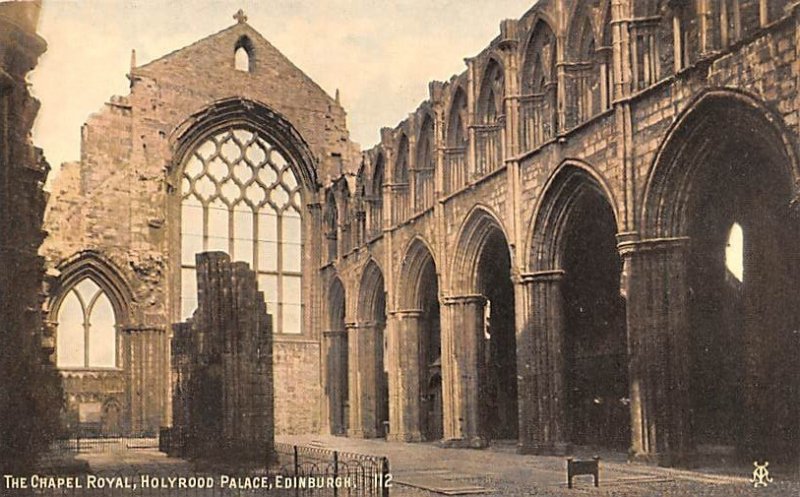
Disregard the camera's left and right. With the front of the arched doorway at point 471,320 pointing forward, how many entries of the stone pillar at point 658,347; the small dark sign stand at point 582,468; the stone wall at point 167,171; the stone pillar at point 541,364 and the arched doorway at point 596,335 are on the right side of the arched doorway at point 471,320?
1

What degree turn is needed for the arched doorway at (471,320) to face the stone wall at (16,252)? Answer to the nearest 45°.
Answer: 0° — it already faces it

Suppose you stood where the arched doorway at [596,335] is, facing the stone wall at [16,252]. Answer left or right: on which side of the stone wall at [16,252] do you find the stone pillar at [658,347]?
left

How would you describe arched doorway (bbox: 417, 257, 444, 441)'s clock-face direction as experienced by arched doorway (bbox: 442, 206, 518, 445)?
arched doorway (bbox: 417, 257, 444, 441) is roughly at 4 o'clock from arched doorway (bbox: 442, 206, 518, 445).

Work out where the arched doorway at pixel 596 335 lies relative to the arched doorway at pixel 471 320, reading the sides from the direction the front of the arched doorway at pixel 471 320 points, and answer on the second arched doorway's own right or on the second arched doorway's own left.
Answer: on the second arched doorway's own left

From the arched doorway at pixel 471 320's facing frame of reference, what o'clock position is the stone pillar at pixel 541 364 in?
The stone pillar is roughly at 10 o'clock from the arched doorway.

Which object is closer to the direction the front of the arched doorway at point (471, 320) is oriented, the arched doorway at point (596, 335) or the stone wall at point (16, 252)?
the stone wall

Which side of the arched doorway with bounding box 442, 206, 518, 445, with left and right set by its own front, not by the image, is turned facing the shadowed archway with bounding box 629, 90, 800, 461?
left

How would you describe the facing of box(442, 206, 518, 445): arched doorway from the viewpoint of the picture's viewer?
facing the viewer and to the left of the viewer

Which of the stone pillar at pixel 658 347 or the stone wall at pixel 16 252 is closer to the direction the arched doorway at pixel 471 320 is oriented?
the stone wall

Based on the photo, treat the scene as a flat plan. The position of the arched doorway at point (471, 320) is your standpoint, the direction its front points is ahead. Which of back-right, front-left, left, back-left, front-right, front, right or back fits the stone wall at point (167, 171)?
right
